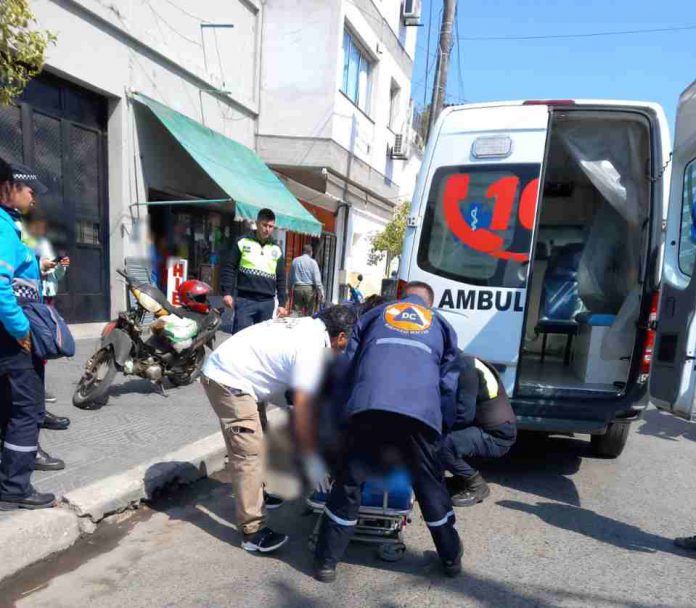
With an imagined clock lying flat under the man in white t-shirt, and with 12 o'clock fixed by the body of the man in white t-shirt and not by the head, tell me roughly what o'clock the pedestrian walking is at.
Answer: The pedestrian walking is roughly at 9 o'clock from the man in white t-shirt.

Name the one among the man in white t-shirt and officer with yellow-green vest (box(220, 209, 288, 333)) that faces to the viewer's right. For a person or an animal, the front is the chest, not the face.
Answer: the man in white t-shirt

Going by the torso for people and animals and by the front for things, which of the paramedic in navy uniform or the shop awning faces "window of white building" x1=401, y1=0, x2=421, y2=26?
the paramedic in navy uniform

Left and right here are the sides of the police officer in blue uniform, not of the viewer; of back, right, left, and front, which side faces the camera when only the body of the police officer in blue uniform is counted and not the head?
right

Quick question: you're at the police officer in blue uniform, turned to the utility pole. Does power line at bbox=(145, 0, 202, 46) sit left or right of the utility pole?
left

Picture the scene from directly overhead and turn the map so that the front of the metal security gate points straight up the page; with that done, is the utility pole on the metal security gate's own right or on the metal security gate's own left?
on the metal security gate's own left

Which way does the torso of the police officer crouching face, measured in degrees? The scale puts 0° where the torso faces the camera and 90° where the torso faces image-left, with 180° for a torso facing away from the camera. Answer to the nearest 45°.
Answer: approximately 90°

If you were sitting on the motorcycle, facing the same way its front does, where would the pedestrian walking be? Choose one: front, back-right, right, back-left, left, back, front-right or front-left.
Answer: back

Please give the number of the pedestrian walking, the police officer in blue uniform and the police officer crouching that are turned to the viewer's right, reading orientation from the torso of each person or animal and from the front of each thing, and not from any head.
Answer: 1

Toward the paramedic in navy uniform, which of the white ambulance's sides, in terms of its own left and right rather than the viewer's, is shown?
back

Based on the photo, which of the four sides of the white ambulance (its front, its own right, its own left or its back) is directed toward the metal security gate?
left

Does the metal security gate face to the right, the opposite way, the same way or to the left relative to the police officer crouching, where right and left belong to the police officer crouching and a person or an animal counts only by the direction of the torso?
the opposite way

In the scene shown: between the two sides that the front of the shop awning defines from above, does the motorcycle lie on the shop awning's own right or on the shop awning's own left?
on the shop awning's own right

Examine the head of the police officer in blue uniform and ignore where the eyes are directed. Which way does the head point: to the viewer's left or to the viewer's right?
to the viewer's right
